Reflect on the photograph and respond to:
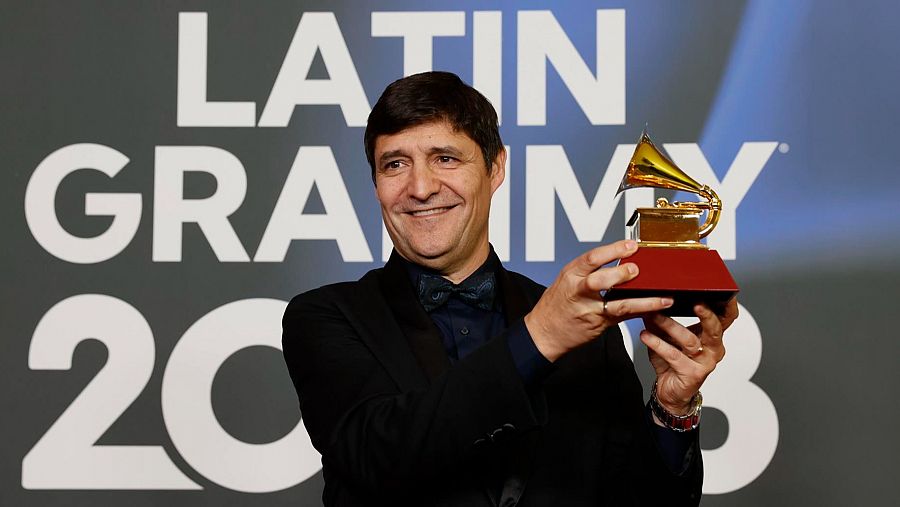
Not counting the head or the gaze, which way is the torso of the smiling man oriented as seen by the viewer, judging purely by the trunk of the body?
toward the camera
